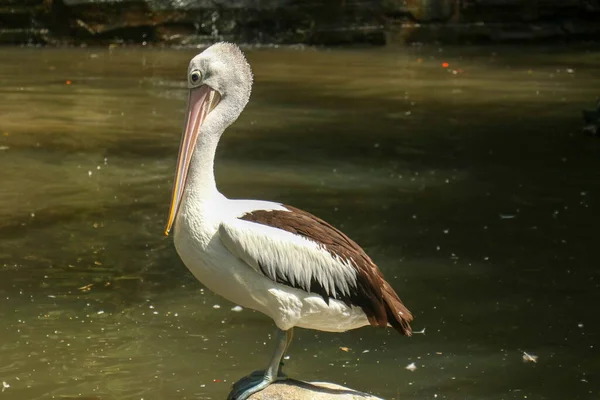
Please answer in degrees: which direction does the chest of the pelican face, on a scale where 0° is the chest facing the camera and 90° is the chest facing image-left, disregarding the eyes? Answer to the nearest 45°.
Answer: approximately 90°

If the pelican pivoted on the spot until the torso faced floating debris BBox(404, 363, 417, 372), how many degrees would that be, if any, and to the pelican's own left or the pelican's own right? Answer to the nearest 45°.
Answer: approximately 135° to the pelican's own right

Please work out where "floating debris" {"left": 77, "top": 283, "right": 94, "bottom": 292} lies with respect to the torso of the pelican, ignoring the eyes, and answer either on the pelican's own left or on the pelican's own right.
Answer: on the pelican's own right

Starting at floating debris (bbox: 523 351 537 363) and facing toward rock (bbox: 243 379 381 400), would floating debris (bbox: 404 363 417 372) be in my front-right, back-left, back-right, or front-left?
front-right

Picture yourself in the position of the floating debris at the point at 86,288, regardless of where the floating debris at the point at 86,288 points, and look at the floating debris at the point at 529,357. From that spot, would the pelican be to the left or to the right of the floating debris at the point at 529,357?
right

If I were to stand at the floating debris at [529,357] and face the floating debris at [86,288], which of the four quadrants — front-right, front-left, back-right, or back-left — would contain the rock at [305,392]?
front-left

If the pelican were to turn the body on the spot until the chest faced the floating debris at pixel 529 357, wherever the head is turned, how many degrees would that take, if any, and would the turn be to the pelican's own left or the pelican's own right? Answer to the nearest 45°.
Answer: approximately 135° to the pelican's own right
